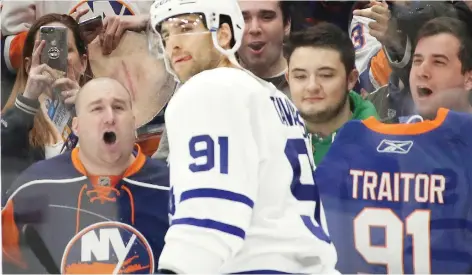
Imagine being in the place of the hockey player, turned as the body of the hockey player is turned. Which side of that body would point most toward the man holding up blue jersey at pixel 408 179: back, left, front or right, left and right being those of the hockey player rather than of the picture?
right

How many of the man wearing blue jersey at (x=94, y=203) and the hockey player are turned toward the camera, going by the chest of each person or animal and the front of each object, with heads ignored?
1

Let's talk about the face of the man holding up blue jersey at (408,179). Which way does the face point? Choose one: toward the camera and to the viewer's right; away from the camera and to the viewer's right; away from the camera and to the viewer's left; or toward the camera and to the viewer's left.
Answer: toward the camera and to the viewer's left

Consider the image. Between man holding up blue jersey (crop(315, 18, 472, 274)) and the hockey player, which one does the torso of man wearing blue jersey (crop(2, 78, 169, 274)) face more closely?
the hockey player

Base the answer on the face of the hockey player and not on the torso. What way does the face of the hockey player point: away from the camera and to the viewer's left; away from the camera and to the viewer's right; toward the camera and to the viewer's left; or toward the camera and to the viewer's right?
toward the camera and to the viewer's left

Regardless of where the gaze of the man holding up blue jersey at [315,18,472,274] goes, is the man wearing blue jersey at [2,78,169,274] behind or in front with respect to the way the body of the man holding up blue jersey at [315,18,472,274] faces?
in front

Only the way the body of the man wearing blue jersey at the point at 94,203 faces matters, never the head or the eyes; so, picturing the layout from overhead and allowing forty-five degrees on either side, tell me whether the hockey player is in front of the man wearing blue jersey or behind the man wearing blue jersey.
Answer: in front
